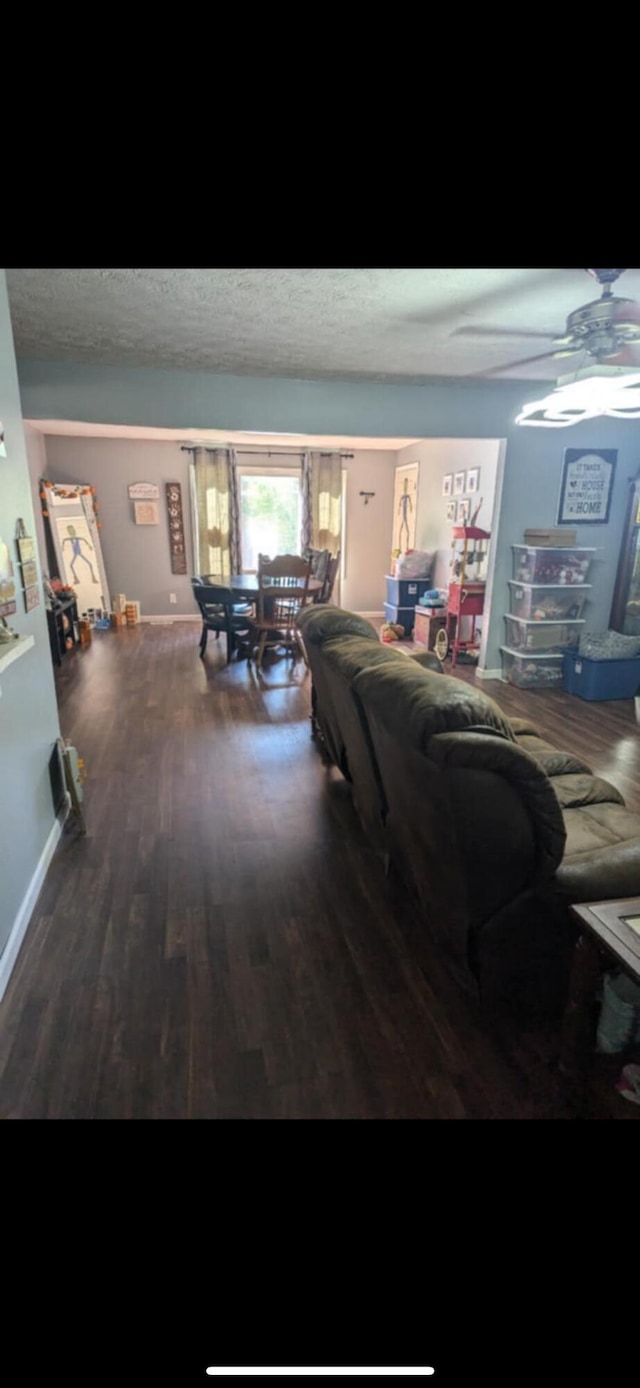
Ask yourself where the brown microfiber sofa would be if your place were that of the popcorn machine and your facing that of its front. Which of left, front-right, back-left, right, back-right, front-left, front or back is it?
front-left

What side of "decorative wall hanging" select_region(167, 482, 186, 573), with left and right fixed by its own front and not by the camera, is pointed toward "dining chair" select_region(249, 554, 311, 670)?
front

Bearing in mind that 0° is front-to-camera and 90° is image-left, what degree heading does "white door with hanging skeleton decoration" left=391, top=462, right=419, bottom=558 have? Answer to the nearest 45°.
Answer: approximately 45°

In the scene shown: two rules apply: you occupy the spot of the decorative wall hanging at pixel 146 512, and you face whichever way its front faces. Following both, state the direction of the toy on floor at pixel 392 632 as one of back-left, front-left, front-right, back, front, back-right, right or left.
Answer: front-left

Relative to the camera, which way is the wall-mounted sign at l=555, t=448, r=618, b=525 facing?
toward the camera

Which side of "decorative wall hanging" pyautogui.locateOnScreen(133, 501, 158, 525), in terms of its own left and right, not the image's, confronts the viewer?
front

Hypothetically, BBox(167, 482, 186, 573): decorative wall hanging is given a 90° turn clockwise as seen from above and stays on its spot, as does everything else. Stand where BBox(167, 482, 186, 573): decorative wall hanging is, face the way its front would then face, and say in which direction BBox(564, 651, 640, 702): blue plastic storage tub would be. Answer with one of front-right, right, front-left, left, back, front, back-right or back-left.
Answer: back-left

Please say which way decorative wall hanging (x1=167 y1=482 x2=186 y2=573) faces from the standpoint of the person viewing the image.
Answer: facing the viewer

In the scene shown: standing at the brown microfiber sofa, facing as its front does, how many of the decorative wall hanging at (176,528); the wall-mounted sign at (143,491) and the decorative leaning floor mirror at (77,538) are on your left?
3

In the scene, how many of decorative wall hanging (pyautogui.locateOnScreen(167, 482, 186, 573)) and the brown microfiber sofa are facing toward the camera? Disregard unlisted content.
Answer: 1

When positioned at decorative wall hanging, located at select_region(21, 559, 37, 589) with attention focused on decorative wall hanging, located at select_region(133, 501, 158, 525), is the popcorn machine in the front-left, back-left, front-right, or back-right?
front-right

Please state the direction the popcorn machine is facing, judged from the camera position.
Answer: facing the viewer and to the left of the viewer

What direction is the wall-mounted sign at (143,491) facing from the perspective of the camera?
toward the camera

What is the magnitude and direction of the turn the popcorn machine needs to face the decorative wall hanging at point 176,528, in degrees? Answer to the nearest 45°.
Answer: approximately 45° to its right

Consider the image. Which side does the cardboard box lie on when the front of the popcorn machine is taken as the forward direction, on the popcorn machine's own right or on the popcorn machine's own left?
on the popcorn machine's own left

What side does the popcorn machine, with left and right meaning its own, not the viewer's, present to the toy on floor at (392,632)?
right

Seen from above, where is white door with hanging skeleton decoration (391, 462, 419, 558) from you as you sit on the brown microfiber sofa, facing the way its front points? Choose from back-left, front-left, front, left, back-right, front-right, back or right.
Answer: front-left

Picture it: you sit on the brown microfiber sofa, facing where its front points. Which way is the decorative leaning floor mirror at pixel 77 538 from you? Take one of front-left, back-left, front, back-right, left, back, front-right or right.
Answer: left
